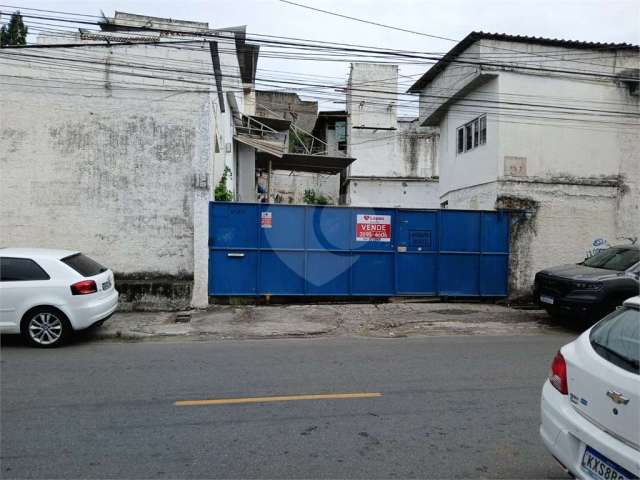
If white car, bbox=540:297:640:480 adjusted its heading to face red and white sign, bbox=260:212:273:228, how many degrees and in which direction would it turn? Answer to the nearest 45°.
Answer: approximately 90° to its left

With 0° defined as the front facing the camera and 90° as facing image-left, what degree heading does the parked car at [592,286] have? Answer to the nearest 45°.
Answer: approximately 45°

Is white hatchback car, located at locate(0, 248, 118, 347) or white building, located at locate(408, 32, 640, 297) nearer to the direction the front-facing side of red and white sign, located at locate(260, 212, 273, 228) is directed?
the white hatchback car

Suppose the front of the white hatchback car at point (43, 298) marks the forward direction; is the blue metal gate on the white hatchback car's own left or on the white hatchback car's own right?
on the white hatchback car's own right

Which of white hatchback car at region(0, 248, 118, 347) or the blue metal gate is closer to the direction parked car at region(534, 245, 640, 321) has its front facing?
the white hatchback car

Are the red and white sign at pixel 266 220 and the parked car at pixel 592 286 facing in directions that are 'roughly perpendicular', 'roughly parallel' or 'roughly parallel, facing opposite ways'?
roughly perpendicular

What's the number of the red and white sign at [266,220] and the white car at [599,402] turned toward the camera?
1

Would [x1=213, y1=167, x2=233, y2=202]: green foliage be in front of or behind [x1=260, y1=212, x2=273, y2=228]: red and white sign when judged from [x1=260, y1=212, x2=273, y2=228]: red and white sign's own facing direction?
behind

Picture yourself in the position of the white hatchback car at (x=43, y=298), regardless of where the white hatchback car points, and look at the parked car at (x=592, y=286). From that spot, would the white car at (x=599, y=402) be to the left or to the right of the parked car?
right

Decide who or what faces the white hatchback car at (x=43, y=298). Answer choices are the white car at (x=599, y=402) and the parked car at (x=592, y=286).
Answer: the parked car

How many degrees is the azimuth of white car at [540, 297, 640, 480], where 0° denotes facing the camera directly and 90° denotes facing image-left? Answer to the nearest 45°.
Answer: approximately 225°

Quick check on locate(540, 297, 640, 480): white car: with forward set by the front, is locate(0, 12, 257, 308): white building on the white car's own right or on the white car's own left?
on the white car's own left

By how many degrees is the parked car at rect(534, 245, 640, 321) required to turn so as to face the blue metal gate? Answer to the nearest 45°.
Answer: approximately 45° to its right
